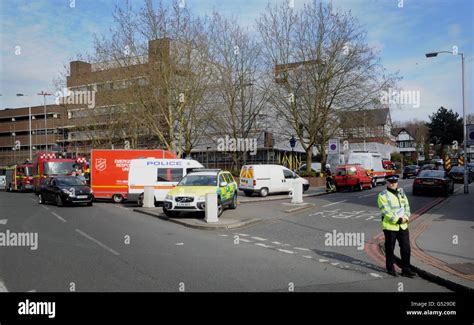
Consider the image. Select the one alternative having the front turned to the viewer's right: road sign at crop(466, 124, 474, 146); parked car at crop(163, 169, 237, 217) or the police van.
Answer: the police van

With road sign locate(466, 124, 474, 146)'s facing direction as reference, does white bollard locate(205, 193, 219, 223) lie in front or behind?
in front

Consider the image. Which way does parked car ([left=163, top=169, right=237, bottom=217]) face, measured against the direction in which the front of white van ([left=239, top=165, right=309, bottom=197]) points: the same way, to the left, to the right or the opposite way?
the opposite way

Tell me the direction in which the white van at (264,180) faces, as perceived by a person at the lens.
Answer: facing away from the viewer and to the right of the viewer

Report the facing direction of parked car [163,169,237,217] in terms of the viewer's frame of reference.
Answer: facing the viewer and to the left of the viewer

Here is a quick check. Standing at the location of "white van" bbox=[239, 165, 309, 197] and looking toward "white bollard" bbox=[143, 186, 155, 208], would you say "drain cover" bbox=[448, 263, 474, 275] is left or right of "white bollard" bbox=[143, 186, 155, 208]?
left

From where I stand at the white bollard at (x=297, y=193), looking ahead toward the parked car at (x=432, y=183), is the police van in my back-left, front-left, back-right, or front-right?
back-left

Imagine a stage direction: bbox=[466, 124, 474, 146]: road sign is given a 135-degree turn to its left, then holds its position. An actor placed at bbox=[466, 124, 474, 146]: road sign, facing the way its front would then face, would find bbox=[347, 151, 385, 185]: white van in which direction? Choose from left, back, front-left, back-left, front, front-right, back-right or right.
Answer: left

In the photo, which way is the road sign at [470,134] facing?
toward the camera

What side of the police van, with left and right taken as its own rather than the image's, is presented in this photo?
right
